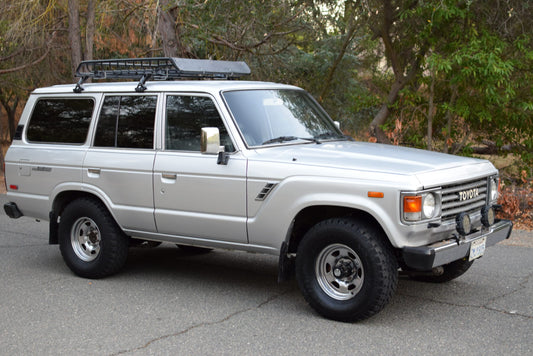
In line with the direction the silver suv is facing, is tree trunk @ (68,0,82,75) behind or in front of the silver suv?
behind

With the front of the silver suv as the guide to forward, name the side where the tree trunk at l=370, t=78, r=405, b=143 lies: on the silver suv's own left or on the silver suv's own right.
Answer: on the silver suv's own left

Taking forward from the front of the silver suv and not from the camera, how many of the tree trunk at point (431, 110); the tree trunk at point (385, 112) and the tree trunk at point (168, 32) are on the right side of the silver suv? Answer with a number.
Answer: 0

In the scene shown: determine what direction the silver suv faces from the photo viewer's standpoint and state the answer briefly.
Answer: facing the viewer and to the right of the viewer

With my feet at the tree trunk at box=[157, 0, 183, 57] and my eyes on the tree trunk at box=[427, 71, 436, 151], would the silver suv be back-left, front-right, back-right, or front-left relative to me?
front-right

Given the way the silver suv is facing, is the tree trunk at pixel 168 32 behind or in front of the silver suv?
behind

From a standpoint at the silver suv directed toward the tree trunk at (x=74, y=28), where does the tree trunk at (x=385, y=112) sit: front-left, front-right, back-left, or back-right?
front-right
